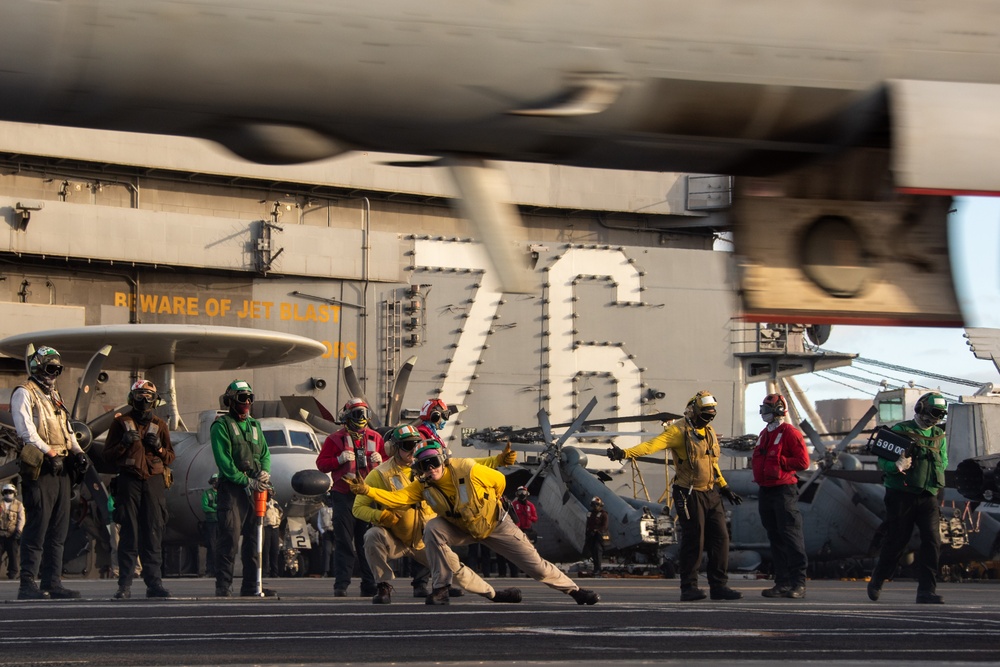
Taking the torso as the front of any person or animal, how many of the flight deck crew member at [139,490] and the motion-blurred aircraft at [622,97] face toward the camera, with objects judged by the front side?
1

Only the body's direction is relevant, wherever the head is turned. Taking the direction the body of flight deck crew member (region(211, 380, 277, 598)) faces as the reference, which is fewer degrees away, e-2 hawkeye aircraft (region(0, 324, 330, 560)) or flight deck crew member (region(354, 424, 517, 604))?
the flight deck crew member

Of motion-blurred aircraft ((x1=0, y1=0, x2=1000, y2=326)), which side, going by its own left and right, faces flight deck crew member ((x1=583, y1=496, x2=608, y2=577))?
right

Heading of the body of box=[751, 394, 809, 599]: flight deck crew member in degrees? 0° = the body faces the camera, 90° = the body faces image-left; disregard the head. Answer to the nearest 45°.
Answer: approximately 45°

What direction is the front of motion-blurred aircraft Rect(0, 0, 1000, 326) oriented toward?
to the viewer's left

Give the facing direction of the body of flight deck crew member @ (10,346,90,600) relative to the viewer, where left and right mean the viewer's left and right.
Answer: facing the viewer and to the right of the viewer

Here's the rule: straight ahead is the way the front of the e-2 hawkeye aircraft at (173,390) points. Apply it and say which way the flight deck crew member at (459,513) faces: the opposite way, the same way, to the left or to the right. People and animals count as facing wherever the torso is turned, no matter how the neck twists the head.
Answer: to the right

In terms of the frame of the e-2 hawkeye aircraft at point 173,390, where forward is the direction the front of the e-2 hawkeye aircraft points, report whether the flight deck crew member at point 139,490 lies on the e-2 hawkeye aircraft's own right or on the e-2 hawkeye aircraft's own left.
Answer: on the e-2 hawkeye aircraft's own right

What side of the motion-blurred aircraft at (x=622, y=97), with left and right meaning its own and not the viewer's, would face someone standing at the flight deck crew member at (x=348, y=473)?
right

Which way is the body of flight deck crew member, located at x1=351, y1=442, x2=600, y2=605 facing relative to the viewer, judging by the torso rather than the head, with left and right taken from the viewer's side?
facing the viewer and to the left of the viewer

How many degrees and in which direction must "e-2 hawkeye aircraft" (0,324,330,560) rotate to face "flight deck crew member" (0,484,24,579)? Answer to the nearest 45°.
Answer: approximately 90° to its right
